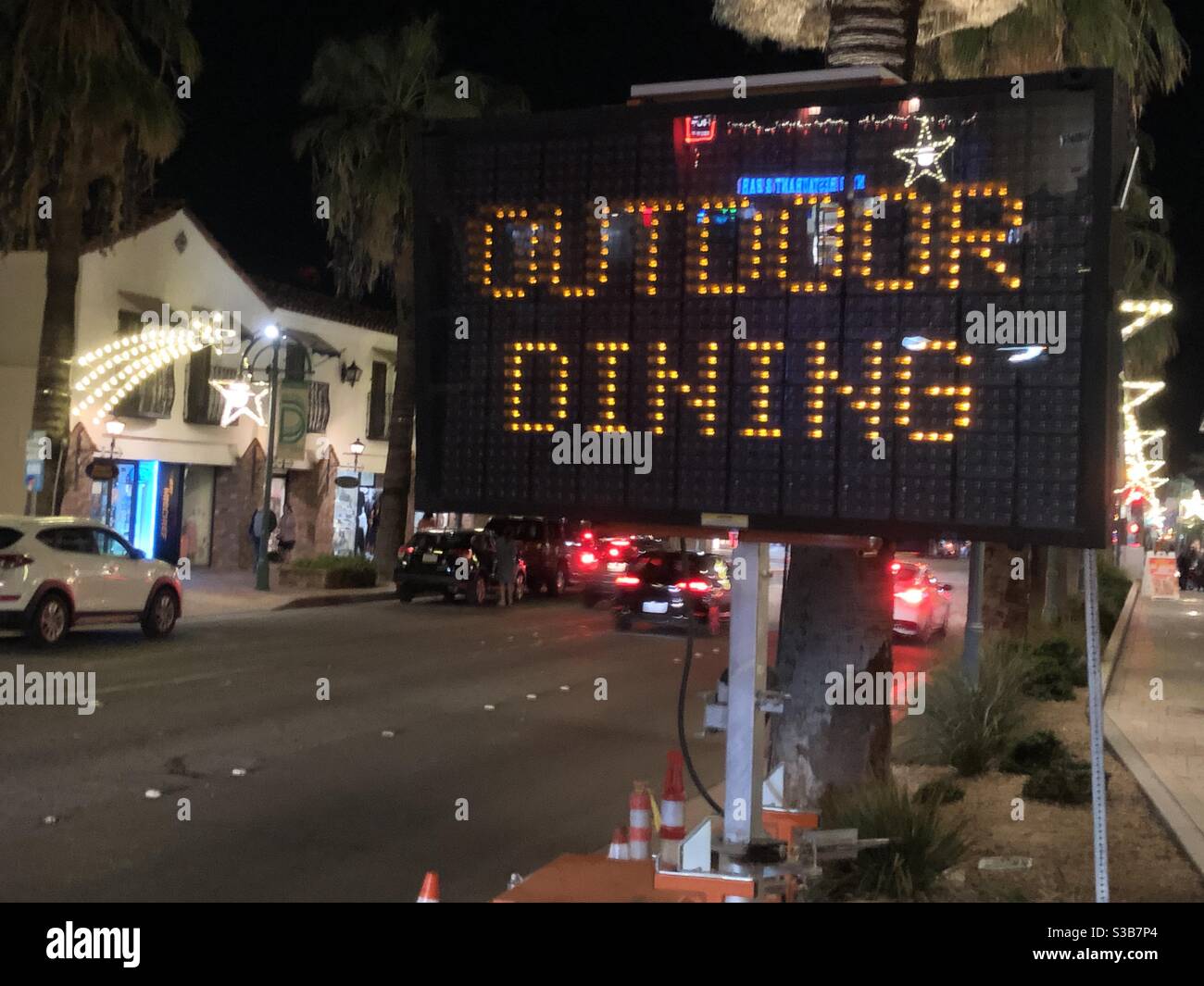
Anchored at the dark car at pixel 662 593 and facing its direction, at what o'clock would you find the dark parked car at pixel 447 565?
the dark parked car at pixel 447 565 is roughly at 9 o'clock from the dark car at pixel 662 593.

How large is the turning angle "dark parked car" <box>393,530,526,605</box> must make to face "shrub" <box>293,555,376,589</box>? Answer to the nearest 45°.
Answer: approximately 90° to its left

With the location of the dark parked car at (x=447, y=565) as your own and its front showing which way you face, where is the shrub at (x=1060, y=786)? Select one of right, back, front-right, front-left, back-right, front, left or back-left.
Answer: back-right

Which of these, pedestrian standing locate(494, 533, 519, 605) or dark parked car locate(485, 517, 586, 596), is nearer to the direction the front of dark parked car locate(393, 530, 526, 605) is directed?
the dark parked car

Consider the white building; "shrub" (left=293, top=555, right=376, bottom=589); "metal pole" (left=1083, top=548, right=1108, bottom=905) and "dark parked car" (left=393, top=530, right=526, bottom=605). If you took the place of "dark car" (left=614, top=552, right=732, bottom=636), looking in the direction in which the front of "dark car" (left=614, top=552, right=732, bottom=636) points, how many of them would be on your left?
3

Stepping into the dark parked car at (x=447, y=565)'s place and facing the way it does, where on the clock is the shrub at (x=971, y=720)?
The shrub is roughly at 4 o'clock from the dark parked car.

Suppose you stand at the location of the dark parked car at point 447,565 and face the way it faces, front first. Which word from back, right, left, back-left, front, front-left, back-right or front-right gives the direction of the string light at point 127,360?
back-left

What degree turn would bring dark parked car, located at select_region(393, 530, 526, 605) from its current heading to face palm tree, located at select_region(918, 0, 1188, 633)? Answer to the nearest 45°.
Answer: approximately 90° to its right

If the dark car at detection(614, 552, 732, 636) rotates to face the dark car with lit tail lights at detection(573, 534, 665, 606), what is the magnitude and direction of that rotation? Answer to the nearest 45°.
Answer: approximately 45° to its left

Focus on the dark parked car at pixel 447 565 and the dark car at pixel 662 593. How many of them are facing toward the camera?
0

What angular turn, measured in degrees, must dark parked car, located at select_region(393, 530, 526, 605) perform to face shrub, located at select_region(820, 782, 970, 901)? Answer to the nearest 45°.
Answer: approximately 135° to its right

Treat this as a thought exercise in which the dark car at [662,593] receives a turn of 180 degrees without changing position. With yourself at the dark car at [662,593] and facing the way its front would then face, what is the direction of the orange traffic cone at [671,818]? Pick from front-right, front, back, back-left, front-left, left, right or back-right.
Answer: front-left

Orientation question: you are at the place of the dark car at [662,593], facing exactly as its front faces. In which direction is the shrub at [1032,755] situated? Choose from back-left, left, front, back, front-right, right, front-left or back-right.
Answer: back-right

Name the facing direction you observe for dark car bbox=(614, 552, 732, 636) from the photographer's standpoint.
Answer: facing away from the viewer and to the right of the viewer

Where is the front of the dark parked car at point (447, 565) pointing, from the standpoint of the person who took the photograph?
facing away from the viewer and to the right of the viewer

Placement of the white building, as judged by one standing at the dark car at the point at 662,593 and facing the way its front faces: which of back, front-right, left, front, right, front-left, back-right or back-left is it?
left

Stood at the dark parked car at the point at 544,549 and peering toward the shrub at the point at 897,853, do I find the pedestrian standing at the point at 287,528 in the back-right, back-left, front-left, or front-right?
back-right

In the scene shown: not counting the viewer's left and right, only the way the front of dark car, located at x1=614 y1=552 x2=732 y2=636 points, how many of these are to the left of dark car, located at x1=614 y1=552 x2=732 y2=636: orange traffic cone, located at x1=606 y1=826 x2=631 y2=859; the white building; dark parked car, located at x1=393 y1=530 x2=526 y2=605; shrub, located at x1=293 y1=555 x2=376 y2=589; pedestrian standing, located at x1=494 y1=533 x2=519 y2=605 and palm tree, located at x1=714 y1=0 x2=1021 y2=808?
4

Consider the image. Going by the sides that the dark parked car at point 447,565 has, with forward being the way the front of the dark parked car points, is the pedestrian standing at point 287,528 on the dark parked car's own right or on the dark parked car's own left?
on the dark parked car's own left
